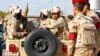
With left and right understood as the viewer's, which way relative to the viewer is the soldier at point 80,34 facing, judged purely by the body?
facing away from the viewer and to the left of the viewer

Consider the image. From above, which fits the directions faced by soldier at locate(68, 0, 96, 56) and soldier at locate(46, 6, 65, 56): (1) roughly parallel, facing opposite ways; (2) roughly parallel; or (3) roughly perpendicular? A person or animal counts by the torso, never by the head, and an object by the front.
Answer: roughly perpendicular

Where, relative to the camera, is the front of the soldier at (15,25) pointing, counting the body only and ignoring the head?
to the viewer's right
